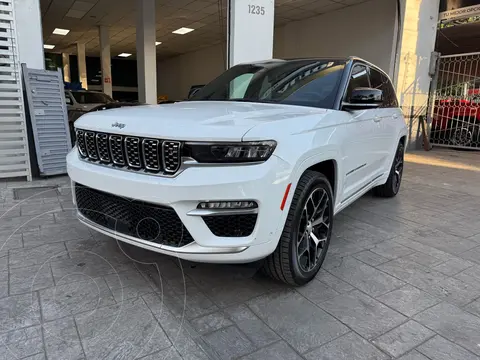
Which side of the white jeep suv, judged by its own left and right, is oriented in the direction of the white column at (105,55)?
right

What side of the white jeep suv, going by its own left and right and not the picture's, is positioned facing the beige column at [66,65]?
right

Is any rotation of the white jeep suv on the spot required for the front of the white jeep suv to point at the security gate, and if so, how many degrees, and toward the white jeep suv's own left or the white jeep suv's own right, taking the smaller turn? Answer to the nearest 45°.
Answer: approximately 180°

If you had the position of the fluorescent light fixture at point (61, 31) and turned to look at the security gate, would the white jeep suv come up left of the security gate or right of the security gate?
right

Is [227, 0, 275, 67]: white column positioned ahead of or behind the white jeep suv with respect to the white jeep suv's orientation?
behind

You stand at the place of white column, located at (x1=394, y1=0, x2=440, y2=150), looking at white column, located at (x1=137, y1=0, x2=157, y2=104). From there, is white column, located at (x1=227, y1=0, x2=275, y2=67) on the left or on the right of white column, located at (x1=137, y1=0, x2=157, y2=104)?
left

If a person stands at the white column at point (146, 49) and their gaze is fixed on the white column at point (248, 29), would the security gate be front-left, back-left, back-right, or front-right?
front-left

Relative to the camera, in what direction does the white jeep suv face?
facing the viewer and to the left of the viewer

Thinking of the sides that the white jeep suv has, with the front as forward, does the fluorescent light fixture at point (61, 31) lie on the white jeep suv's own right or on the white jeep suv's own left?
on the white jeep suv's own right

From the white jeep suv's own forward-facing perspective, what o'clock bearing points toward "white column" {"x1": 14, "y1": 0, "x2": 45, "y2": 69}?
The white column is roughly at 3 o'clock from the white jeep suv.

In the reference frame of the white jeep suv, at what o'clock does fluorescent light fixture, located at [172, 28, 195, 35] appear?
The fluorescent light fixture is roughly at 4 o'clock from the white jeep suv.
